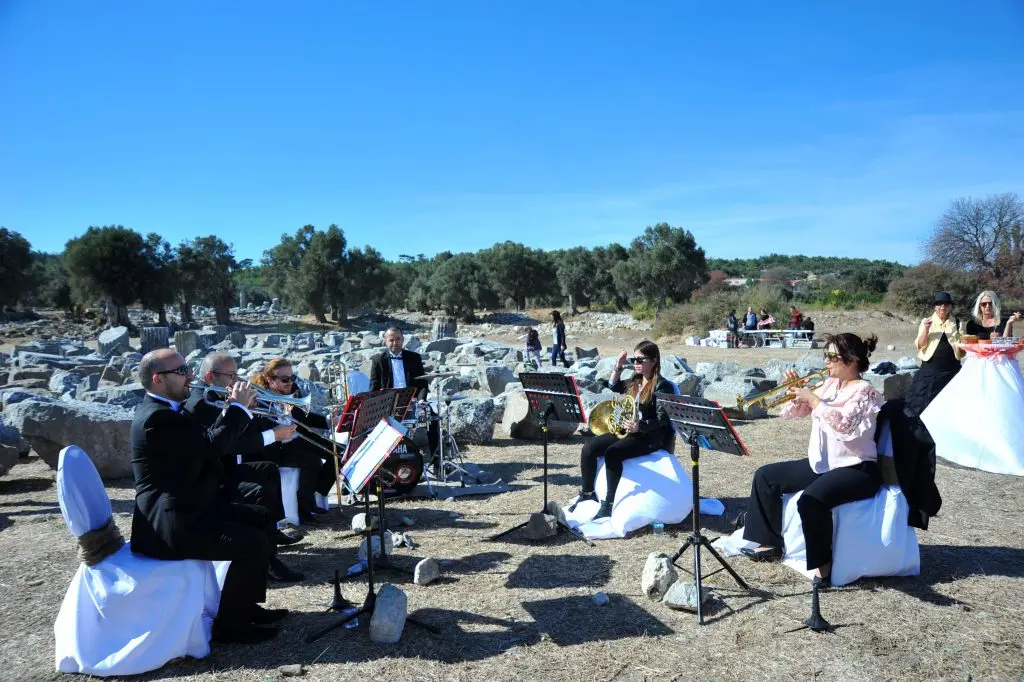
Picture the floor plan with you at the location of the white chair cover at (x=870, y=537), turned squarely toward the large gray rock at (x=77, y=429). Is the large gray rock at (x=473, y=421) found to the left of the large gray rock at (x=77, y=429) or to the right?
right

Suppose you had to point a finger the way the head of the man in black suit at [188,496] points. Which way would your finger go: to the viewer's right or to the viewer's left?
to the viewer's right

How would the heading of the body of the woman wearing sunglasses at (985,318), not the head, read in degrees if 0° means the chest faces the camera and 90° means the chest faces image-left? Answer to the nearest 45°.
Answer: approximately 0°

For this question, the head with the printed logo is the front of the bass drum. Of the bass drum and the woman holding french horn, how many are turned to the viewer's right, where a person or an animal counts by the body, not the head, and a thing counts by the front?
0

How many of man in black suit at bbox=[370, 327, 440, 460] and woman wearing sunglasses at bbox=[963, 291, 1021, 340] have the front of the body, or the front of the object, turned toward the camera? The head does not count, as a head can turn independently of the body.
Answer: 2

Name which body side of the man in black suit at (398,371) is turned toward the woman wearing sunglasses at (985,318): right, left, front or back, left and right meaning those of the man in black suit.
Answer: left

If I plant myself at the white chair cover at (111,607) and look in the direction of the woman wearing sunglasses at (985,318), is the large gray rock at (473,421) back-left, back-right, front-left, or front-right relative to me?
front-left

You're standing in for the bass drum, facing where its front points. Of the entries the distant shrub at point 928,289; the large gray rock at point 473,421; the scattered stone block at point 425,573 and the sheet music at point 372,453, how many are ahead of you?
2

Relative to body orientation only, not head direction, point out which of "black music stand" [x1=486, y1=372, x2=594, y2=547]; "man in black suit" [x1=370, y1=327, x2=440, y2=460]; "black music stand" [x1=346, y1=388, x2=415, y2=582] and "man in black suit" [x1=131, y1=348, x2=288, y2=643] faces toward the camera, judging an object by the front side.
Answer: "man in black suit" [x1=370, y1=327, x2=440, y2=460]

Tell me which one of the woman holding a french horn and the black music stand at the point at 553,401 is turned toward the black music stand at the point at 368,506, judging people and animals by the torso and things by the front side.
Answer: the woman holding a french horn

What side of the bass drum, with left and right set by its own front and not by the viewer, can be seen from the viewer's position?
front

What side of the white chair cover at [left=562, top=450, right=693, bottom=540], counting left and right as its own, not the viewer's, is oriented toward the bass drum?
right

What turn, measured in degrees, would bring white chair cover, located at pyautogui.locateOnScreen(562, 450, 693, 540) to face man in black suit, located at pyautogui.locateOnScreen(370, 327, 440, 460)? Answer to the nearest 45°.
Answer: approximately 90° to its right

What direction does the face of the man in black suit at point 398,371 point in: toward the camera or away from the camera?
toward the camera

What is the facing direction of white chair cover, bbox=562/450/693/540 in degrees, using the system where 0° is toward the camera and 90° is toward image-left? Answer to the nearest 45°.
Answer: approximately 45°

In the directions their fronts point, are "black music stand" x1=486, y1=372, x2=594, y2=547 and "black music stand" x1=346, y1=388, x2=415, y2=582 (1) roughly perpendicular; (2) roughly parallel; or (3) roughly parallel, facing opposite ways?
roughly perpendicular

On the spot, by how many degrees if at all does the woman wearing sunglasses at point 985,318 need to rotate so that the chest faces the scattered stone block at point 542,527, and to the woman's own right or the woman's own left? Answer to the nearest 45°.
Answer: approximately 45° to the woman's own right

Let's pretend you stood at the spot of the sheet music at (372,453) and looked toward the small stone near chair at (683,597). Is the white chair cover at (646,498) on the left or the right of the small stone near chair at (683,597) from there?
left
